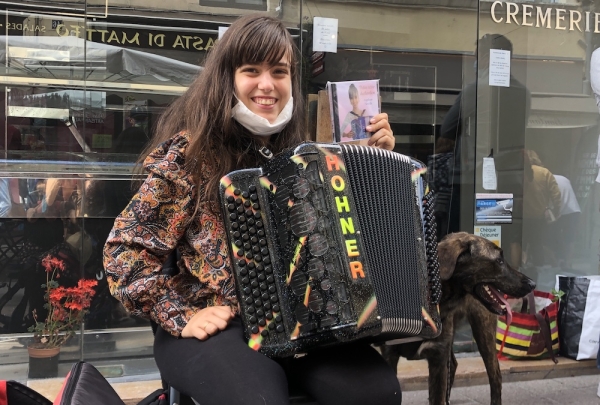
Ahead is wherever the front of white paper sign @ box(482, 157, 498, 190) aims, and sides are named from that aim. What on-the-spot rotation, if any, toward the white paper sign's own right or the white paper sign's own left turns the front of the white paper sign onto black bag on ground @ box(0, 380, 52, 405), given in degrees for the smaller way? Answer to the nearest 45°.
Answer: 0° — it already faces it

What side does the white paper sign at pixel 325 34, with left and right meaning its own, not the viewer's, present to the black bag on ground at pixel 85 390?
front

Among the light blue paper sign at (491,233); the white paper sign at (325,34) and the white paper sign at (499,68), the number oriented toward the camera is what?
3

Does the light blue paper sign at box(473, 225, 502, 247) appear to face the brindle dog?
yes

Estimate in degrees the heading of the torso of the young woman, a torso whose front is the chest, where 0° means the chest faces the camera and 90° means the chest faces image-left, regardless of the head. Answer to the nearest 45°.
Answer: approximately 315°

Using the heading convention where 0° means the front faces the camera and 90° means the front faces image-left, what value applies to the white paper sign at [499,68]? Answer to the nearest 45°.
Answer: approximately 0°

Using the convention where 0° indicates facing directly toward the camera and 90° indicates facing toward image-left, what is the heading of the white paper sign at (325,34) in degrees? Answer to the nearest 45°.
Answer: approximately 0°
